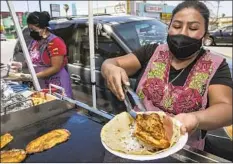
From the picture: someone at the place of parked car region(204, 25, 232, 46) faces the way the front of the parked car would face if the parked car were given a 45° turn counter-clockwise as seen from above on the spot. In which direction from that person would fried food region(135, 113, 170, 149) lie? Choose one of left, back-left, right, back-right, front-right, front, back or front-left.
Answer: front-left

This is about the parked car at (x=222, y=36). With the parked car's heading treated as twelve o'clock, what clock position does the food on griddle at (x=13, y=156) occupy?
The food on griddle is roughly at 9 o'clock from the parked car.

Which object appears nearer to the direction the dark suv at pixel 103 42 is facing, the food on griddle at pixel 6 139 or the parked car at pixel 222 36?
the food on griddle

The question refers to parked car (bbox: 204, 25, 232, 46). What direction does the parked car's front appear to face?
to the viewer's left

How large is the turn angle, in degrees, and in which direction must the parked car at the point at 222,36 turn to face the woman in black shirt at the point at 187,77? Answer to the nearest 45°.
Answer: approximately 90° to its left

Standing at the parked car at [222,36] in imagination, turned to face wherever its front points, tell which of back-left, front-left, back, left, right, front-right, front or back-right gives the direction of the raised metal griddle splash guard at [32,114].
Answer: left

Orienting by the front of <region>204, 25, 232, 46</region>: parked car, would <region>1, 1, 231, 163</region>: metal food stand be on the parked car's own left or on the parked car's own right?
on the parked car's own left
